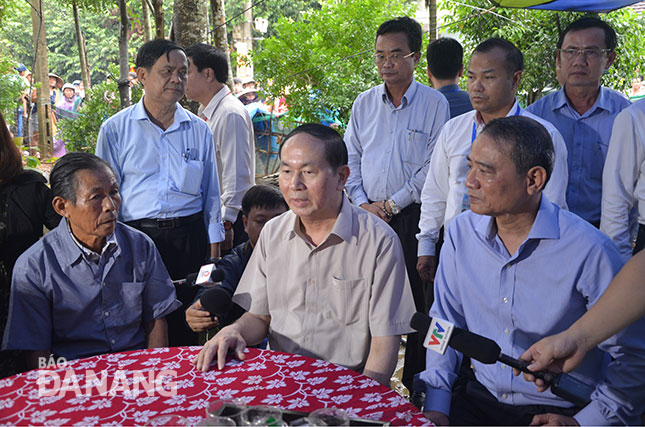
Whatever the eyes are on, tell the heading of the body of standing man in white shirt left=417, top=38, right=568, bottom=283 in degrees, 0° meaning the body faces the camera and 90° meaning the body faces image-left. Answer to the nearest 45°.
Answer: approximately 45°

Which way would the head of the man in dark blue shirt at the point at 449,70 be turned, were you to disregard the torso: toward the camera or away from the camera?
away from the camera

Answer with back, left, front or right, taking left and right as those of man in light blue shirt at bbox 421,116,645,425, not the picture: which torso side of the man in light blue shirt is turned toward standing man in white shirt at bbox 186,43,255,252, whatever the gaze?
right

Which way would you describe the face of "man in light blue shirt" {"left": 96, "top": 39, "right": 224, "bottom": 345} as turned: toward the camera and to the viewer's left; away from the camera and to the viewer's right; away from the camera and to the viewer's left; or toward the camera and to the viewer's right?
toward the camera and to the viewer's right

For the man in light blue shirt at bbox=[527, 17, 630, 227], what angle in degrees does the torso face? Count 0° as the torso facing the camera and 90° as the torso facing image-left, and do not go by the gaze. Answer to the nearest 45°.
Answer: approximately 0°

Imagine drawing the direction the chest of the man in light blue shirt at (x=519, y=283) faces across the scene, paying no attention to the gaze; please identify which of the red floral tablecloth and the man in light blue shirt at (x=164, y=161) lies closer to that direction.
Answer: the red floral tablecloth

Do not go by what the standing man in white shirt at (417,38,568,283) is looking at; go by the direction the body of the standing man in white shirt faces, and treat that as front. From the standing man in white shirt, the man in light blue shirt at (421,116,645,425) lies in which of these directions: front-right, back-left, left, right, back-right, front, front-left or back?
front-left

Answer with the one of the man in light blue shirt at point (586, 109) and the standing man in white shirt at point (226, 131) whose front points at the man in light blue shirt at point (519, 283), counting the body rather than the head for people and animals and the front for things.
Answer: the man in light blue shirt at point (586, 109)
